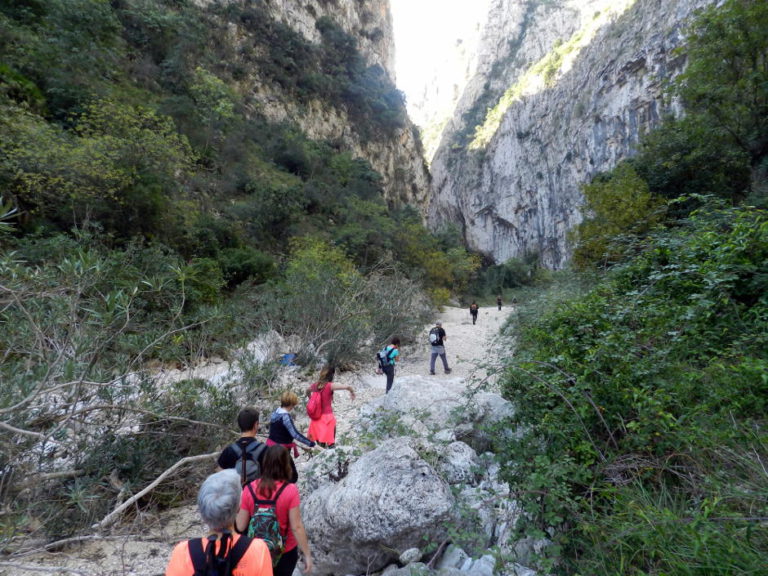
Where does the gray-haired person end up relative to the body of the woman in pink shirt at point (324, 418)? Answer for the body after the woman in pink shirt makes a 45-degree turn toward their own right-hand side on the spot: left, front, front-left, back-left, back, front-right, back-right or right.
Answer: right

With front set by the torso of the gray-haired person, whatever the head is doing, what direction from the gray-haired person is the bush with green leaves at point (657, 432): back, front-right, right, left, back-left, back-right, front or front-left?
right

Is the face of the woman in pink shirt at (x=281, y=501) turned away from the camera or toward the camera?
away from the camera

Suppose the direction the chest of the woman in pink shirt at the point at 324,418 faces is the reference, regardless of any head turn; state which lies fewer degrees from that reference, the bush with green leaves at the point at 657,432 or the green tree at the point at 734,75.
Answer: the green tree

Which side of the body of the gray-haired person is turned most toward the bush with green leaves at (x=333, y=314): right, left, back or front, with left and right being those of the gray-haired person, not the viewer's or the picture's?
front

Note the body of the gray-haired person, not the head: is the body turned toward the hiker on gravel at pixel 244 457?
yes

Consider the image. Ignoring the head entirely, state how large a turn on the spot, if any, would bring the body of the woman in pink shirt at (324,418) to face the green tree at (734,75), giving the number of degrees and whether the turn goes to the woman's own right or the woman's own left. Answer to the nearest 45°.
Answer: approximately 45° to the woman's own right

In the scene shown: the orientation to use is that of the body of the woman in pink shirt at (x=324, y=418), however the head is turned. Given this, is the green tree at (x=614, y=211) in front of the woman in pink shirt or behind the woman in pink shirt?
in front

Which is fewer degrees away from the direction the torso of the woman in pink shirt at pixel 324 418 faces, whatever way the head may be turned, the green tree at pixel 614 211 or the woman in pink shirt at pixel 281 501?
the green tree

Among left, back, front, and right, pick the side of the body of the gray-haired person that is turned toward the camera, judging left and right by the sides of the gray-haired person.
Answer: back

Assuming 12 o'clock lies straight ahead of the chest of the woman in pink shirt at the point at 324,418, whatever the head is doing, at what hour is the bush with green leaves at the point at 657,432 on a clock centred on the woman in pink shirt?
The bush with green leaves is roughly at 3 o'clock from the woman in pink shirt.

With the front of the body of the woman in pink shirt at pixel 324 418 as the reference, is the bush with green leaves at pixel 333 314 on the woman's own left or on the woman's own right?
on the woman's own left

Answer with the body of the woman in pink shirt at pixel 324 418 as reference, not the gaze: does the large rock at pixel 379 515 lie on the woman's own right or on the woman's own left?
on the woman's own right

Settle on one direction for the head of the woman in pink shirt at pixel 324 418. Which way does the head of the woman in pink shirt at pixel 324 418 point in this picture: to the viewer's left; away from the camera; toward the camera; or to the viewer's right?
away from the camera

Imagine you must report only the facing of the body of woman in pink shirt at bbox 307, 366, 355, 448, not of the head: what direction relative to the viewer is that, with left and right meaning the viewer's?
facing away from the viewer and to the right of the viewer
